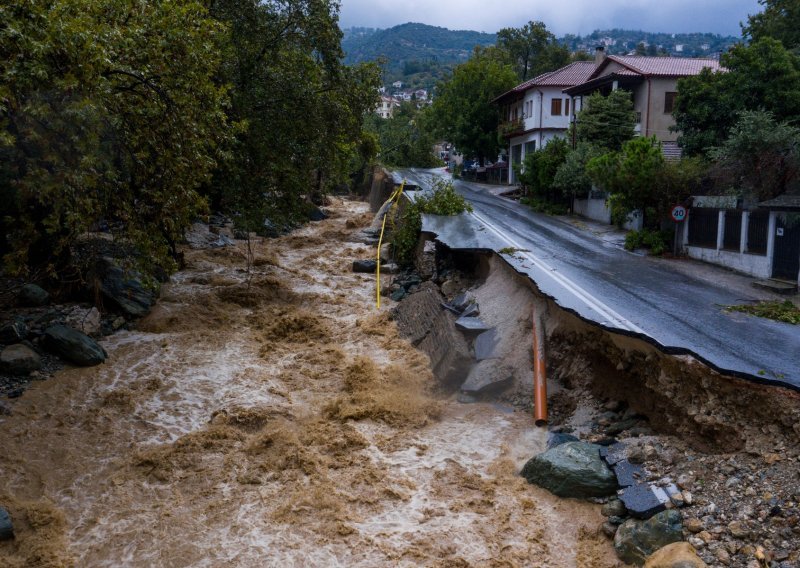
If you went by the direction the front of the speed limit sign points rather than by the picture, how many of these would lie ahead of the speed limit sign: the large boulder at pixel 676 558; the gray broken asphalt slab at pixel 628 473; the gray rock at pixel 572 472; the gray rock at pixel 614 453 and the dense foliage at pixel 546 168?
4

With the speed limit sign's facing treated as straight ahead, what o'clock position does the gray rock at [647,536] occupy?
The gray rock is roughly at 12 o'clock from the speed limit sign.

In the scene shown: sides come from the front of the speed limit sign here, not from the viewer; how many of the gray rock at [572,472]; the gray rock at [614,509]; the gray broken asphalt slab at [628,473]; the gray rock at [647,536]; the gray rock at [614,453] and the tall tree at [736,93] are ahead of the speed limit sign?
5

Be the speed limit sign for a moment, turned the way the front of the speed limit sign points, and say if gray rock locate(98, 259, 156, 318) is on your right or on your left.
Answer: on your right

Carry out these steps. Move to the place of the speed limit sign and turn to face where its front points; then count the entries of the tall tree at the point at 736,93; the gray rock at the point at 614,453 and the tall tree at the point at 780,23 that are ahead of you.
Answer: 1

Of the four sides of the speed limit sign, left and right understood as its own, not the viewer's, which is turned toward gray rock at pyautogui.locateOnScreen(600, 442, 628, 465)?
front

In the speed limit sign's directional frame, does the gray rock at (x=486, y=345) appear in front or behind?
in front

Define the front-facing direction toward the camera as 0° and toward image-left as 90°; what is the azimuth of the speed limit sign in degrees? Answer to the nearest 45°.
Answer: approximately 0°

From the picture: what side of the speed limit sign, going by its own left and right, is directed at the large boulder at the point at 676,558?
front

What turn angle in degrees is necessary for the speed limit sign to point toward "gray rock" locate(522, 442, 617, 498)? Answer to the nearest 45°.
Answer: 0° — it already faces it

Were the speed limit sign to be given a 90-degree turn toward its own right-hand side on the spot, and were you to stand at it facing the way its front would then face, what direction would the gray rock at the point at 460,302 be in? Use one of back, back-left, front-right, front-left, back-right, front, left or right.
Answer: front-left

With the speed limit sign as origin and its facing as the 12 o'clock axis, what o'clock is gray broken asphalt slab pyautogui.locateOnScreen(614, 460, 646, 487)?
The gray broken asphalt slab is roughly at 12 o'clock from the speed limit sign.

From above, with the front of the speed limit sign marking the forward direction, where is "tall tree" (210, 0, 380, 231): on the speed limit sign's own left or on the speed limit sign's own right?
on the speed limit sign's own right

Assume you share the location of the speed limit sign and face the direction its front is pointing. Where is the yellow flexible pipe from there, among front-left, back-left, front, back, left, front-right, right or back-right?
right

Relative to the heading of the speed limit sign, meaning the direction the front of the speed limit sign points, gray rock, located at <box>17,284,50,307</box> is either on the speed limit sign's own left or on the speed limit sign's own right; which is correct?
on the speed limit sign's own right

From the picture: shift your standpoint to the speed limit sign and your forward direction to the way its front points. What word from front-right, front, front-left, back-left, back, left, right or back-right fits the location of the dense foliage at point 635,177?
back-right

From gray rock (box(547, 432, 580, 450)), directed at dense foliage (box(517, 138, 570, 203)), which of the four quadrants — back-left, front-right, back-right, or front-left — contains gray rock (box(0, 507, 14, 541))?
back-left

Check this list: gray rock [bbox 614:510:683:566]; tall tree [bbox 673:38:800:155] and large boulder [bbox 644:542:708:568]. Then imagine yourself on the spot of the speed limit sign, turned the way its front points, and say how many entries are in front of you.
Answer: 2

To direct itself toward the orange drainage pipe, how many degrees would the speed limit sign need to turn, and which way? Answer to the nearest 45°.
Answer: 0° — it already faces it
